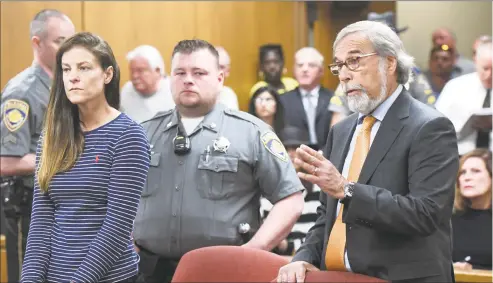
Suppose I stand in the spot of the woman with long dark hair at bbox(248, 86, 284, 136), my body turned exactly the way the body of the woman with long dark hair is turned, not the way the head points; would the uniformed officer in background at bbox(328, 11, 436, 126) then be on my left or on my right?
on my left

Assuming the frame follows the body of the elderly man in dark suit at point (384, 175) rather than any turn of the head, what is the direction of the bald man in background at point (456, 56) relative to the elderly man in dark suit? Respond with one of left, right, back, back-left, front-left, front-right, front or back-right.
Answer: back-right

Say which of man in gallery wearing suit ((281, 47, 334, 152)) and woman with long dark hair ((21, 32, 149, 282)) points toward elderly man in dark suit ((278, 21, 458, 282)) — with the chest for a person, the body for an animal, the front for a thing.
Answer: the man in gallery wearing suit

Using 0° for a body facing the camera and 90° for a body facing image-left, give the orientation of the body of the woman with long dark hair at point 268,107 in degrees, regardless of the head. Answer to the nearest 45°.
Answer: approximately 0°

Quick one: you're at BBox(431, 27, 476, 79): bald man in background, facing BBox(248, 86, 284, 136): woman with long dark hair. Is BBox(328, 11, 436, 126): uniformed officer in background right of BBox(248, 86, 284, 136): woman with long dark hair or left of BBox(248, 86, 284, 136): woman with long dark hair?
left
